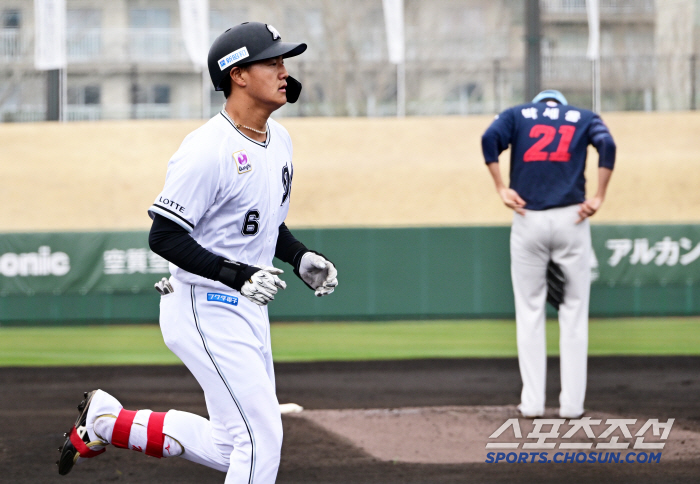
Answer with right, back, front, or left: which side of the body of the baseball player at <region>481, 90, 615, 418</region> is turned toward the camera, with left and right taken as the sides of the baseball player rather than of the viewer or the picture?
back

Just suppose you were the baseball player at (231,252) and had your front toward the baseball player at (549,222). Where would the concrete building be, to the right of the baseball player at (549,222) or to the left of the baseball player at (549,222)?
left

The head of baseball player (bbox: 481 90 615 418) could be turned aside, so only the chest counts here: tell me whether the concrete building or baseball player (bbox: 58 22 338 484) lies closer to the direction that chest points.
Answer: the concrete building

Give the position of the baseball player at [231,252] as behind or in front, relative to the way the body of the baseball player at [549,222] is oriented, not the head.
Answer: behind

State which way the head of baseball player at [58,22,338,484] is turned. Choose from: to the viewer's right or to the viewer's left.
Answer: to the viewer's right

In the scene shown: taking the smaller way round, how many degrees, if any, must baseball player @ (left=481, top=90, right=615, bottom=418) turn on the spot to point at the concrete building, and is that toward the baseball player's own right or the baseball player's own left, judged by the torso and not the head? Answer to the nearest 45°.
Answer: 0° — they already face it

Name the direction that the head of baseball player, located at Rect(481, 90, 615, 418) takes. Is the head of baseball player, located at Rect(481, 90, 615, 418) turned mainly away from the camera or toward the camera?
away from the camera
